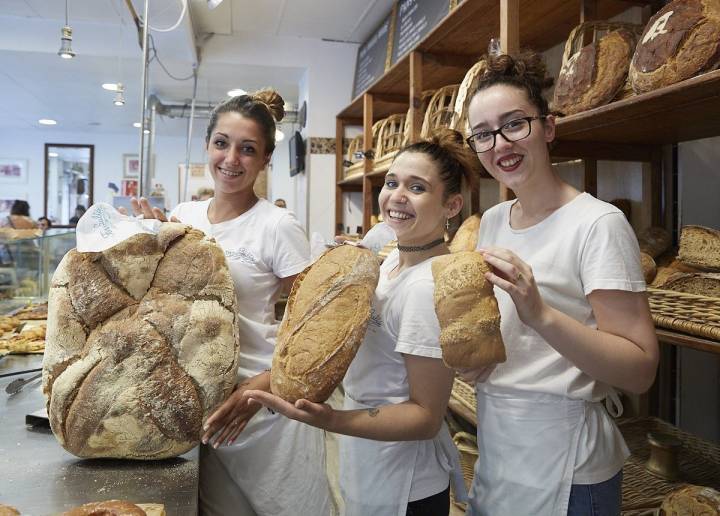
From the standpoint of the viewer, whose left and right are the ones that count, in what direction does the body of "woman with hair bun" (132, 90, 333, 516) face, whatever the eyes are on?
facing the viewer and to the left of the viewer

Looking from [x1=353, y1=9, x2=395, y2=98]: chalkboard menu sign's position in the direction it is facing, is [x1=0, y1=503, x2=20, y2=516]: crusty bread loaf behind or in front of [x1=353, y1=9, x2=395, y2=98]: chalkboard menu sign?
in front

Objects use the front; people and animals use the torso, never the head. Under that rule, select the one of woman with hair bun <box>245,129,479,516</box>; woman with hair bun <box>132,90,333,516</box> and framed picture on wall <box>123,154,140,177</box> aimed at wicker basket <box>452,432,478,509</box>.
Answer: the framed picture on wall

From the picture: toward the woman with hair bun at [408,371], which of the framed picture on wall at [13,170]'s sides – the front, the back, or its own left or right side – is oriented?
front

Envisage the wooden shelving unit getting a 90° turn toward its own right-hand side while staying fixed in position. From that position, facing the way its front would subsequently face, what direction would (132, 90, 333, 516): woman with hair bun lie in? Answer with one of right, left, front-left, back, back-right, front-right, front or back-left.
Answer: left

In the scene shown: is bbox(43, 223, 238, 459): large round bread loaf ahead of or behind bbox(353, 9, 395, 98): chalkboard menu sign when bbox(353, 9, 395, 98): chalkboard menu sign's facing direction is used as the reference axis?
ahead

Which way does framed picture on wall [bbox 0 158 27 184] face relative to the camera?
toward the camera

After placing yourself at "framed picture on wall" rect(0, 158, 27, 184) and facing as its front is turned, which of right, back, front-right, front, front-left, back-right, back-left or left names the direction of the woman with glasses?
front

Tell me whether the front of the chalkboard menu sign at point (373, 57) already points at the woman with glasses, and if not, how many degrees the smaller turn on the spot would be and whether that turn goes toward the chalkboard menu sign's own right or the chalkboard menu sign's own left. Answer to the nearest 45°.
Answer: approximately 45° to the chalkboard menu sign's own left

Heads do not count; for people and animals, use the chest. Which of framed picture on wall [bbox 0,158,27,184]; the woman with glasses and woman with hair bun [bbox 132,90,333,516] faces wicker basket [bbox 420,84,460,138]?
the framed picture on wall

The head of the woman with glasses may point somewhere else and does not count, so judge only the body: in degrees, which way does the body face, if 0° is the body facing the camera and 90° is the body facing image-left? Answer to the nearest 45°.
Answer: approximately 45°

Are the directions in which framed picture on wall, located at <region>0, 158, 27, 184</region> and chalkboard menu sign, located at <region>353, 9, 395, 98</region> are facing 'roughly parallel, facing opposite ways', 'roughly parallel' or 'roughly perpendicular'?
roughly perpendicular
